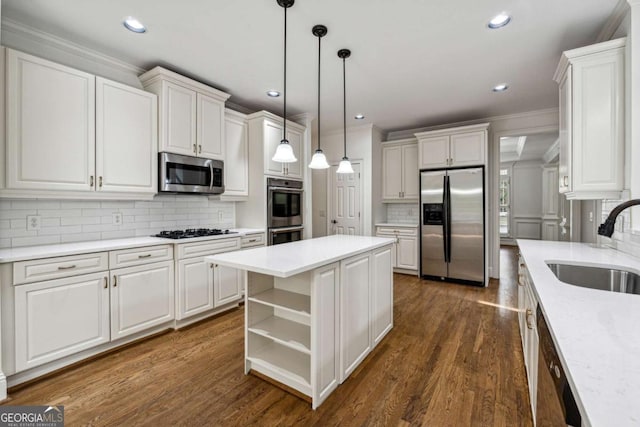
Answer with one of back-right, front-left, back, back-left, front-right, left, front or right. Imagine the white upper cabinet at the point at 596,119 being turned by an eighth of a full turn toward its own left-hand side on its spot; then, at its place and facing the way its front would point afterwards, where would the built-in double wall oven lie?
front-right

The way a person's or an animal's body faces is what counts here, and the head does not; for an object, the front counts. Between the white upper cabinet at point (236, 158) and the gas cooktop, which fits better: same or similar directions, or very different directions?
same or similar directions

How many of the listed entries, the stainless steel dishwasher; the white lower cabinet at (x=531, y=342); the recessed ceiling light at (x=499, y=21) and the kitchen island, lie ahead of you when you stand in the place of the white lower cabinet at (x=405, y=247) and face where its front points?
4

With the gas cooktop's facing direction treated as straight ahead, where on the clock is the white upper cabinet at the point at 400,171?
The white upper cabinet is roughly at 10 o'clock from the gas cooktop.

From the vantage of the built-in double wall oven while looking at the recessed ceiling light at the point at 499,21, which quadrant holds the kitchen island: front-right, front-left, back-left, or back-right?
front-right

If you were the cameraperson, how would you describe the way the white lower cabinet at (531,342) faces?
facing to the left of the viewer

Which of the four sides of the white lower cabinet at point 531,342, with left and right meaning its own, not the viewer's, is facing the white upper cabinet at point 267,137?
front

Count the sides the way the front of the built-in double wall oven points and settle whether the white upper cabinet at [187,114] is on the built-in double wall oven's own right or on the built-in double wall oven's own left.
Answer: on the built-in double wall oven's own right

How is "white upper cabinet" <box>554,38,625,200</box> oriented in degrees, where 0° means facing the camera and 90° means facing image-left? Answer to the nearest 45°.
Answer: approximately 90°

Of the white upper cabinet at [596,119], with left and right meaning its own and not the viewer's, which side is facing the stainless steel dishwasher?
left

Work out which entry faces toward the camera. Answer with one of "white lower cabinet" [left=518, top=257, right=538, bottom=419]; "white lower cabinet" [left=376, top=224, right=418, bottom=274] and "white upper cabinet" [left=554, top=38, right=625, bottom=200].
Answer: "white lower cabinet" [left=376, top=224, right=418, bottom=274]

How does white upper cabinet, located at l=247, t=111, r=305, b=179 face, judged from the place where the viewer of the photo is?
facing the viewer and to the right of the viewer

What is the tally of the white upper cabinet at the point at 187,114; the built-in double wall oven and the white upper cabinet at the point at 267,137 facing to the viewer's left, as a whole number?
0

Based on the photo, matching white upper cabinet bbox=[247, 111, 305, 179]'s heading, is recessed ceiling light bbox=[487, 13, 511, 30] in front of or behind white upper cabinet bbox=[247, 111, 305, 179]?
in front

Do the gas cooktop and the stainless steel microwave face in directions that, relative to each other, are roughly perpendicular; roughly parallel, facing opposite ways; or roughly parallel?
roughly parallel

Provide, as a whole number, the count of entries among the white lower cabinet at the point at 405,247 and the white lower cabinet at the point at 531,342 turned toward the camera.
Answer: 1

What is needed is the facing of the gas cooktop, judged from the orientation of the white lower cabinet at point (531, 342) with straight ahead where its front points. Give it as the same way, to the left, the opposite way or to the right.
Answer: the opposite way

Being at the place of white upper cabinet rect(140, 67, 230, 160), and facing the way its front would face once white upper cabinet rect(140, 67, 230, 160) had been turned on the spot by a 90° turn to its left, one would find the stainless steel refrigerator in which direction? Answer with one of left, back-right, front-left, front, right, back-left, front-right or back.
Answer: front-right
